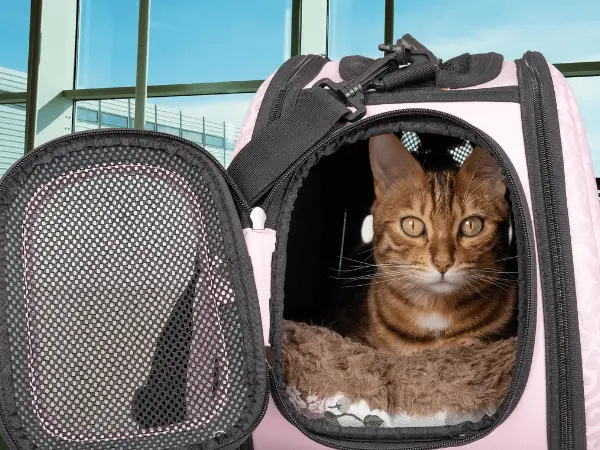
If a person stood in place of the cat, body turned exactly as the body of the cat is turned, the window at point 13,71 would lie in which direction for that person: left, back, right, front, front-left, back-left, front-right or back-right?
back-right

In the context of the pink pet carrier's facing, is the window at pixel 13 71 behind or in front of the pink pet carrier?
behind
